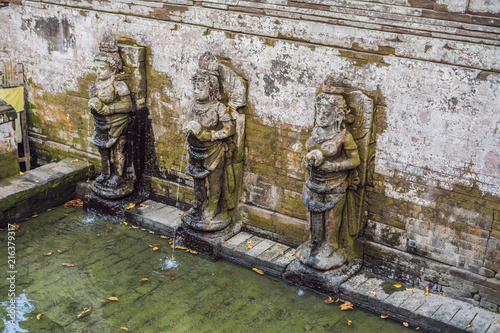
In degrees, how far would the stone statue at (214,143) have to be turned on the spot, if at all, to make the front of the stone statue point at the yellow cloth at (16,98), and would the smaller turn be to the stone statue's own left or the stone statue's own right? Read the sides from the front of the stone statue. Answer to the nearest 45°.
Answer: approximately 90° to the stone statue's own right

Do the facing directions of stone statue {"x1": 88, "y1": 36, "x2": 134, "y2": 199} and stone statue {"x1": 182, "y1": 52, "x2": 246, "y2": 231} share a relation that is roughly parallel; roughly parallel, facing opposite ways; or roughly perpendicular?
roughly parallel

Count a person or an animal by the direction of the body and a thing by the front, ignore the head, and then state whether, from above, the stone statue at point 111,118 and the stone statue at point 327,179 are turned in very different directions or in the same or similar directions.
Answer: same or similar directions

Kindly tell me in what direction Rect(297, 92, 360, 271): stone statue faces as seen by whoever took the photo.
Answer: facing the viewer and to the left of the viewer

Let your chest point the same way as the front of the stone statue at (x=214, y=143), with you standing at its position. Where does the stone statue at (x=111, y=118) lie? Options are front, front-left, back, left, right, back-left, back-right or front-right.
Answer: right

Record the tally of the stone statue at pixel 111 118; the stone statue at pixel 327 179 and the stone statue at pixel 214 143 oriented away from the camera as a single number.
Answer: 0

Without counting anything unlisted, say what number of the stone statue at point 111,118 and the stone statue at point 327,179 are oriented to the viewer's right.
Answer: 0

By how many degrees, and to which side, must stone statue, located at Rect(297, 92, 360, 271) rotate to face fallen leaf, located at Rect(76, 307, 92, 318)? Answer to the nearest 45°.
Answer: approximately 45° to its right

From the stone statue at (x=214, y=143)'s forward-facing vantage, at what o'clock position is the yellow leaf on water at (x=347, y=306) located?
The yellow leaf on water is roughly at 9 o'clock from the stone statue.

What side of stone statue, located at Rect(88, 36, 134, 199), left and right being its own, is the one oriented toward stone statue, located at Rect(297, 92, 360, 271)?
left

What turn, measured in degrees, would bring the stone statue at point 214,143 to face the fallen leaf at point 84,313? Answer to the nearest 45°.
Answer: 0° — it already faces it

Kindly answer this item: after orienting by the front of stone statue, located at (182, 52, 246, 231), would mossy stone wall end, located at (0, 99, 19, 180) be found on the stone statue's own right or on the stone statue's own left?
on the stone statue's own right

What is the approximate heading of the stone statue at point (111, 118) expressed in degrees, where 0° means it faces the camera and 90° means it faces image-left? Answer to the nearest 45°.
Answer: approximately 45°

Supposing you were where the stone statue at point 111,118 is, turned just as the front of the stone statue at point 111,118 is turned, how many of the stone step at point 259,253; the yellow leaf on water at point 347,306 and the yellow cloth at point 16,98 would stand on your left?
2

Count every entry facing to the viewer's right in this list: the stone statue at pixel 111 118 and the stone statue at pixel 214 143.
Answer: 0
